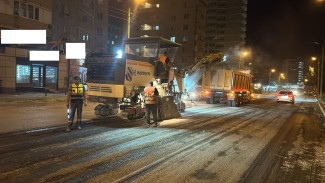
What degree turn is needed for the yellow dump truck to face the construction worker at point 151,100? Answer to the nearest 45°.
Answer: approximately 135° to its right

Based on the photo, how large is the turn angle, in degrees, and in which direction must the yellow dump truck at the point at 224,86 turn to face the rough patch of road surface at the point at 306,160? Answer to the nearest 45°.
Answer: approximately 135° to its right

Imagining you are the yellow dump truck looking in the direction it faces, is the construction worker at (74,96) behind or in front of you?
behind

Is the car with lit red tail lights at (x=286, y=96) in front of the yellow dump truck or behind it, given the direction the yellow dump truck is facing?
in front
